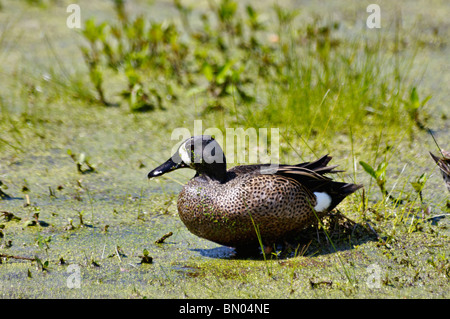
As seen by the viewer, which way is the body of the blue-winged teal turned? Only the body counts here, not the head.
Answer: to the viewer's left
